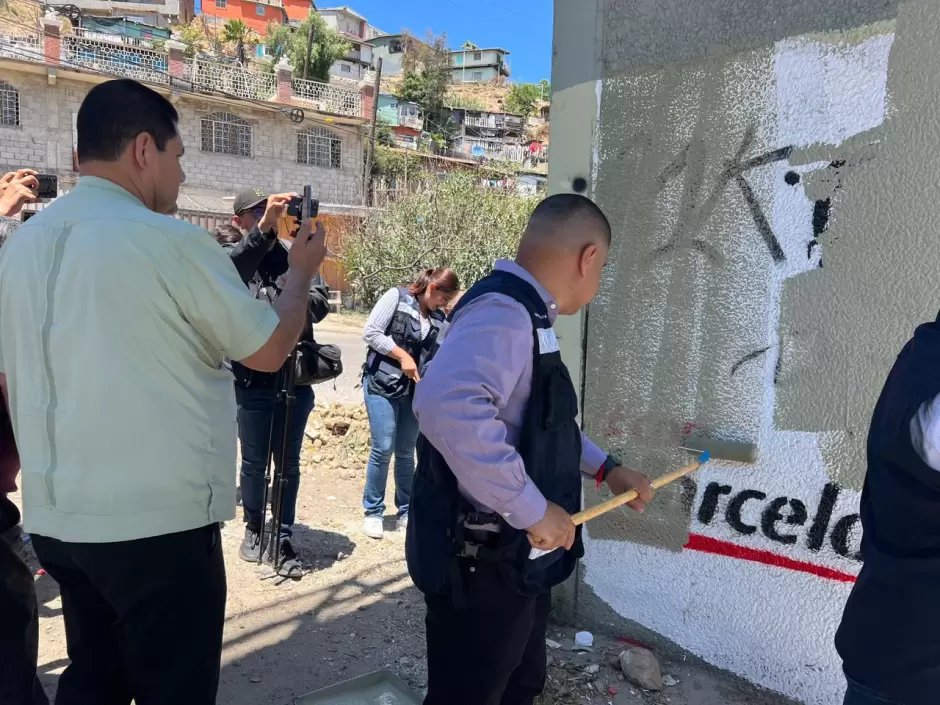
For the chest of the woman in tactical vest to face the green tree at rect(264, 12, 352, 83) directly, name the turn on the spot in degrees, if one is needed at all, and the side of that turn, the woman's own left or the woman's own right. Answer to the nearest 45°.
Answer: approximately 135° to the woman's own left

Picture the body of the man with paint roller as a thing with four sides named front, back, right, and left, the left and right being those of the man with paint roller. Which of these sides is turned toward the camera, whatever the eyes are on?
right

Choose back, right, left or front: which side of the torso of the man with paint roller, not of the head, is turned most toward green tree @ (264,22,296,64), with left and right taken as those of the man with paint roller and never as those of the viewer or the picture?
left

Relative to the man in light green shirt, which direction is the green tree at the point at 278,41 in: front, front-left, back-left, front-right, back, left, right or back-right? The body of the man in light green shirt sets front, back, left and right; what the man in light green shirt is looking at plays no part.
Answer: front-left

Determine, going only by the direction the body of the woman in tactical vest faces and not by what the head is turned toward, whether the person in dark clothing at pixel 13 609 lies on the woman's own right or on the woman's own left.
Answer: on the woman's own right

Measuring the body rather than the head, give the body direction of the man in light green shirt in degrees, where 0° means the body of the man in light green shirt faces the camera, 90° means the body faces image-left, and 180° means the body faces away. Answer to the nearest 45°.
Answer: approximately 225°

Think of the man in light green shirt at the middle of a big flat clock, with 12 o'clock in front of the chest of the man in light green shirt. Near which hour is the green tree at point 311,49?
The green tree is roughly at 11 o'clock from the man in light green shirt.

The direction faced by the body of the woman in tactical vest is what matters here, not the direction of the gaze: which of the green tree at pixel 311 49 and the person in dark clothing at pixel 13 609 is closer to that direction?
the person in dark clothing

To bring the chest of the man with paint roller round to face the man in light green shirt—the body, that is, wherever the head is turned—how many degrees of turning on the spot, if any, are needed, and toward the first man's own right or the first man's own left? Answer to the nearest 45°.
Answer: approximately 180°

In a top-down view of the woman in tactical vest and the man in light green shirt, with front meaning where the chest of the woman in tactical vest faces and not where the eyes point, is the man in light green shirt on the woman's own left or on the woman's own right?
on the woman's own right

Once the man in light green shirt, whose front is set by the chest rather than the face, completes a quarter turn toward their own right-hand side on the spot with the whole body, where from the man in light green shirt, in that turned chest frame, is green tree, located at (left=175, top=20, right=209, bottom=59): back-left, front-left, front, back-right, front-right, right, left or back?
back-left

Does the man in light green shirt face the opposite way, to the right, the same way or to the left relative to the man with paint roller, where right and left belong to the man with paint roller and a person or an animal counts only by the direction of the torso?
to the left

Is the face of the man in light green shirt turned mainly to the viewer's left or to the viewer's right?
to the viewer's right

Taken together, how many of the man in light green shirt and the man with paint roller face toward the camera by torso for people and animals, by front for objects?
0
